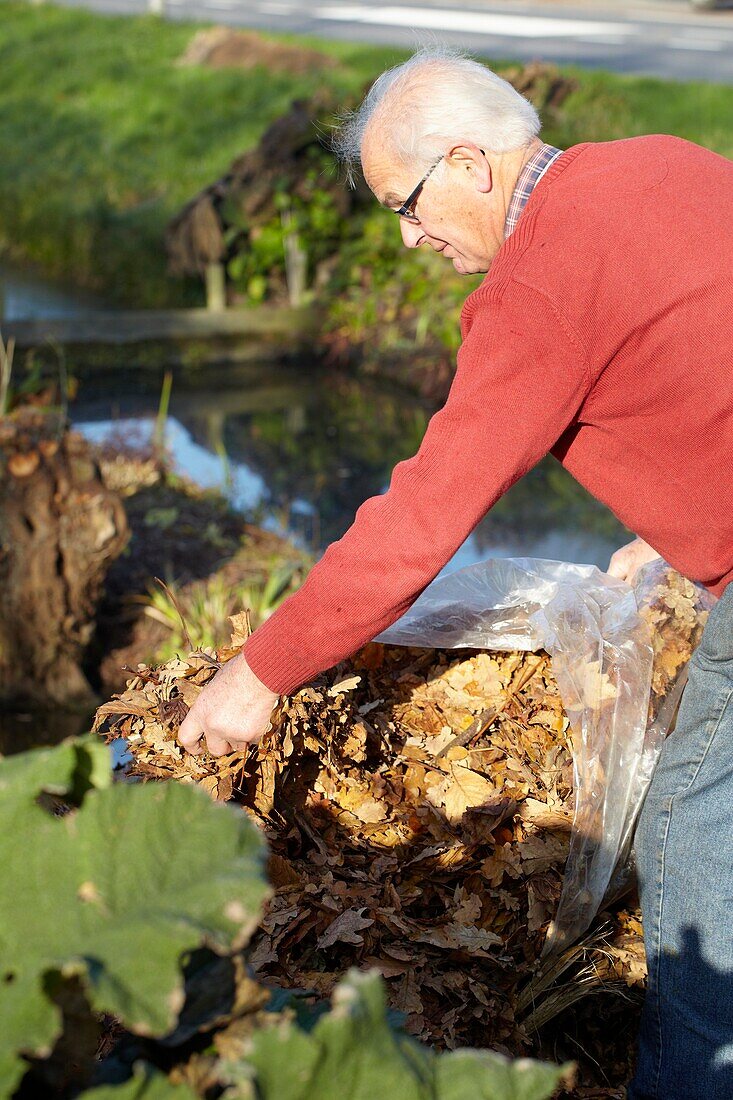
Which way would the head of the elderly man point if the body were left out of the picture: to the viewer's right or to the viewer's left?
to the viewer's left

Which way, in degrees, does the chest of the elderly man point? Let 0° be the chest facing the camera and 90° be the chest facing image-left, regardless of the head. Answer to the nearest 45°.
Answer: approximately 90°

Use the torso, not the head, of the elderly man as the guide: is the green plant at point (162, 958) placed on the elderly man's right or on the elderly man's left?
on the elderly man's left

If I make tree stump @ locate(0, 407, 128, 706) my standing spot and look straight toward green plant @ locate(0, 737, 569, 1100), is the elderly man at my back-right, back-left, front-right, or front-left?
front-left

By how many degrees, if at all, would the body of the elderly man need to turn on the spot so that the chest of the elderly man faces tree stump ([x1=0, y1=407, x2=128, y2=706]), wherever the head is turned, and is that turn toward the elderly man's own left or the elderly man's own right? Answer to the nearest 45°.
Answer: approximately 45° to the elderly man's own right

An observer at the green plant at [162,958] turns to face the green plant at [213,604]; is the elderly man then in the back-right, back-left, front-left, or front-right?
front-right
